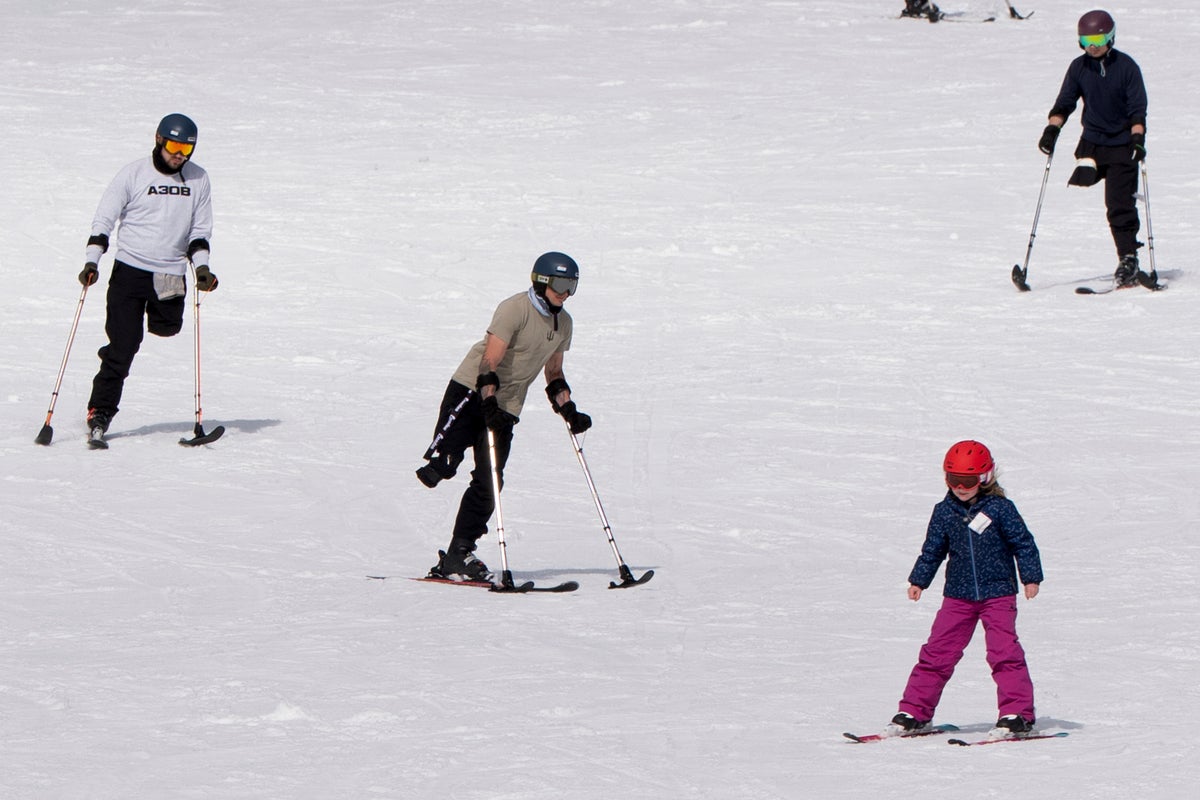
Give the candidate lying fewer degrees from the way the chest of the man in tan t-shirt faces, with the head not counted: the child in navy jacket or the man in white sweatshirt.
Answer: the child in navy jacket

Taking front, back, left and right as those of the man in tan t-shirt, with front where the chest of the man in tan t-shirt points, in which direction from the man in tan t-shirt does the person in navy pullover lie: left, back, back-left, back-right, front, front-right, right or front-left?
left

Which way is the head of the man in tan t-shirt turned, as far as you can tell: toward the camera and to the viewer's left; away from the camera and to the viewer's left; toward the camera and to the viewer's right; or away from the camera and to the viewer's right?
toward the camera and to the viewer's right

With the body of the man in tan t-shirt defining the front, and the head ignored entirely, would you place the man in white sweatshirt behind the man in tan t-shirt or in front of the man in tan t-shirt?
behind

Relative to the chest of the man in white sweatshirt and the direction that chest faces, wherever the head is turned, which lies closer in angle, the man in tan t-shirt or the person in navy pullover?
the man in tan t-shirt

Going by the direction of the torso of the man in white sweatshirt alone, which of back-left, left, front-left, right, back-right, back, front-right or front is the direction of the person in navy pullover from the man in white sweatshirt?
left

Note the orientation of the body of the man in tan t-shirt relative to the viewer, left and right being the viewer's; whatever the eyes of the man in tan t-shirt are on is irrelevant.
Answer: facing the viewer and to the right of the viewer

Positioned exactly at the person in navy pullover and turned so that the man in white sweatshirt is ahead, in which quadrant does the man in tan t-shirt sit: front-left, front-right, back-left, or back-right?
front-left

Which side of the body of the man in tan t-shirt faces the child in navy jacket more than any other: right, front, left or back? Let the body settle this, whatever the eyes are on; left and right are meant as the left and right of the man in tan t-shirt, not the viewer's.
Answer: front

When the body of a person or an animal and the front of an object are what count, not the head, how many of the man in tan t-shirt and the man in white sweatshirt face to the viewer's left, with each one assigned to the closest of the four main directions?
0

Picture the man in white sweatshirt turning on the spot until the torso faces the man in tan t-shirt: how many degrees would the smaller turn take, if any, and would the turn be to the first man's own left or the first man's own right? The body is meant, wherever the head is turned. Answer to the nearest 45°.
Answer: approximately 45° to the first man's own left

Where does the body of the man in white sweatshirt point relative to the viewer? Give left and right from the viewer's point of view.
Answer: facing the viewer

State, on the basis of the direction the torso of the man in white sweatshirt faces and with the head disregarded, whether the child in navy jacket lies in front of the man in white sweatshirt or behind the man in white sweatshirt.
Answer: in front
